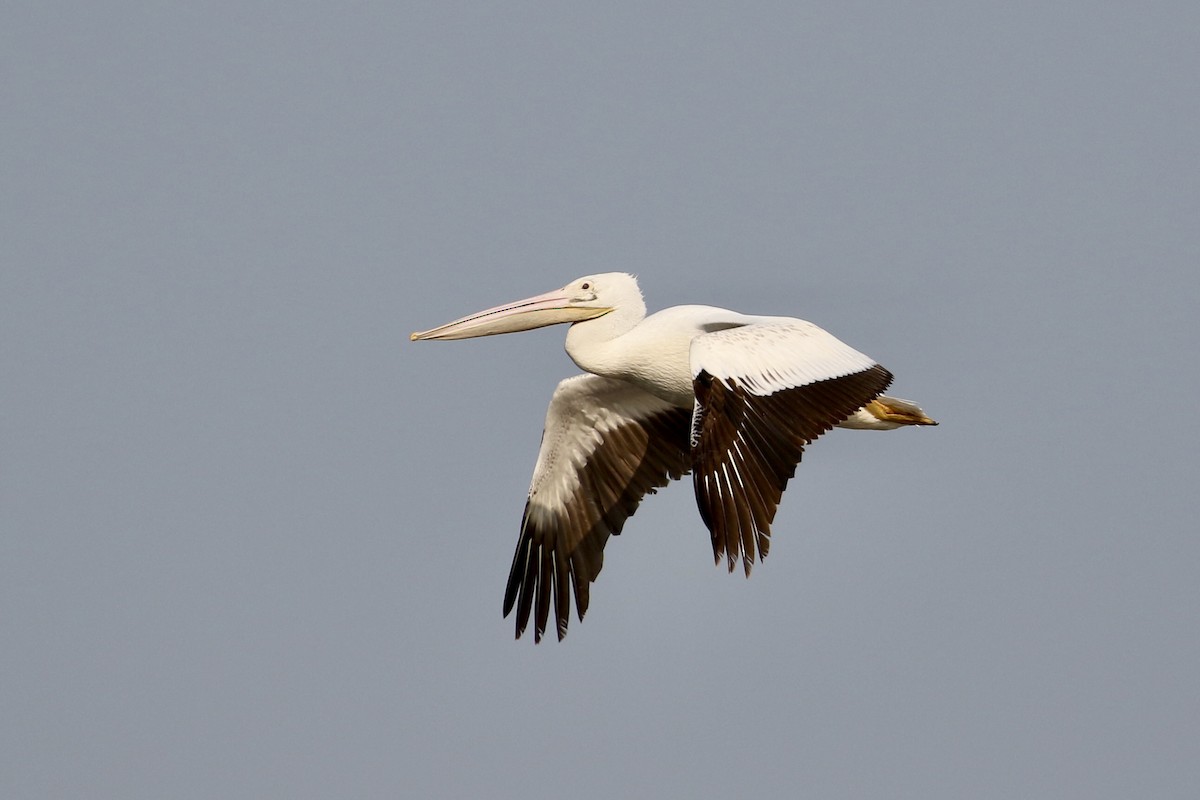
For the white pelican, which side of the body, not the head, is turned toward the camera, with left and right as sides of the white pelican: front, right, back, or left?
left
